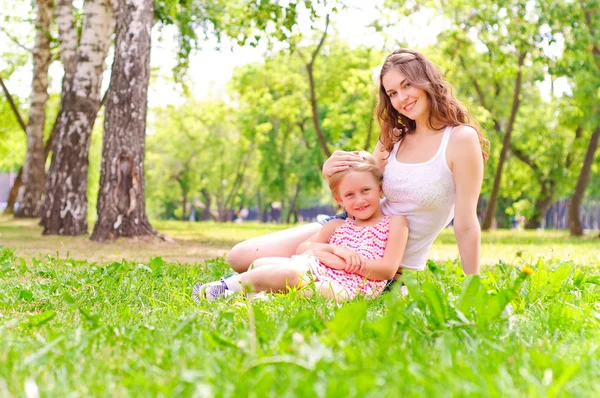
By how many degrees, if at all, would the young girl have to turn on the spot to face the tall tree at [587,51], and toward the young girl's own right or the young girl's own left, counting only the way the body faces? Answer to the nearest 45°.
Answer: approximately 180°

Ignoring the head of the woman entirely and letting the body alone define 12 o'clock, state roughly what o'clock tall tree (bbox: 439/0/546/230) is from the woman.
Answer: The tall tree is roughly at 5 o'clock from the woman.

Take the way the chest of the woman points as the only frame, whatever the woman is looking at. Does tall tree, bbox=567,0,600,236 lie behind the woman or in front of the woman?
behind

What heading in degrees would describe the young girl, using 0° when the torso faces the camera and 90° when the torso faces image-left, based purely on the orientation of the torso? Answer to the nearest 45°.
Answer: approximately 45°

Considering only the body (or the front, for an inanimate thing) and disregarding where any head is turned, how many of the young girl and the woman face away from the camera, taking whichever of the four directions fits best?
0

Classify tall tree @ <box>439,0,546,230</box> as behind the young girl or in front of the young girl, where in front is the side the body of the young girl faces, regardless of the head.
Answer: behind
